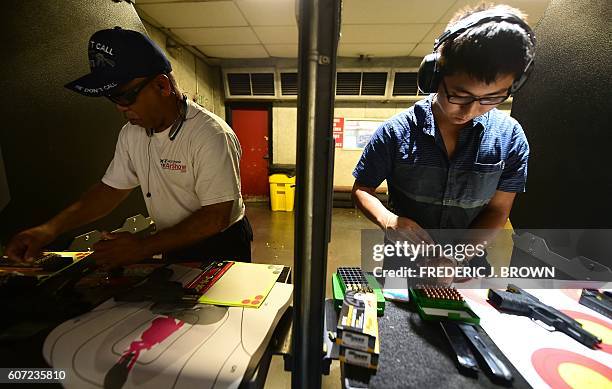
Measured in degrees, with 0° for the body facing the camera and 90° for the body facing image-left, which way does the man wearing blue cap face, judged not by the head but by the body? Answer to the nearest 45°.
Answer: approximately 45°

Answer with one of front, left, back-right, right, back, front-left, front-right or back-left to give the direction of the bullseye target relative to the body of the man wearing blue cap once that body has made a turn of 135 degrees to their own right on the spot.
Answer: back-right

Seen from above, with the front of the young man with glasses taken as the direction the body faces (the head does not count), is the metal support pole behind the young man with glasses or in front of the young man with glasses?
in front

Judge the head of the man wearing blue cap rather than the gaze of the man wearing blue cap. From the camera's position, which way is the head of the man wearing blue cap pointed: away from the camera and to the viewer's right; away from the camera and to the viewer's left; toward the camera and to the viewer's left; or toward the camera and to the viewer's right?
toward the camera and to the viewer's left

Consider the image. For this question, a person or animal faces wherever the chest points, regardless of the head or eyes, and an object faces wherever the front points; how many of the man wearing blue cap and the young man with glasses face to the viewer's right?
0

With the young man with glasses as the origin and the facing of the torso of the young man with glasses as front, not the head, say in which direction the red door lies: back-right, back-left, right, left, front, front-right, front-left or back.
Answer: back-right

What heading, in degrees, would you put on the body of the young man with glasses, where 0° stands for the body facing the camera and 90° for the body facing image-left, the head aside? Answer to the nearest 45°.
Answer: approximately 0°

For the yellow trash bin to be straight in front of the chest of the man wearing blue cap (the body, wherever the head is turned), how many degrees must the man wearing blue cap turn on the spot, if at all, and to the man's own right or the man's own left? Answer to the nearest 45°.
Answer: approximately 180°
